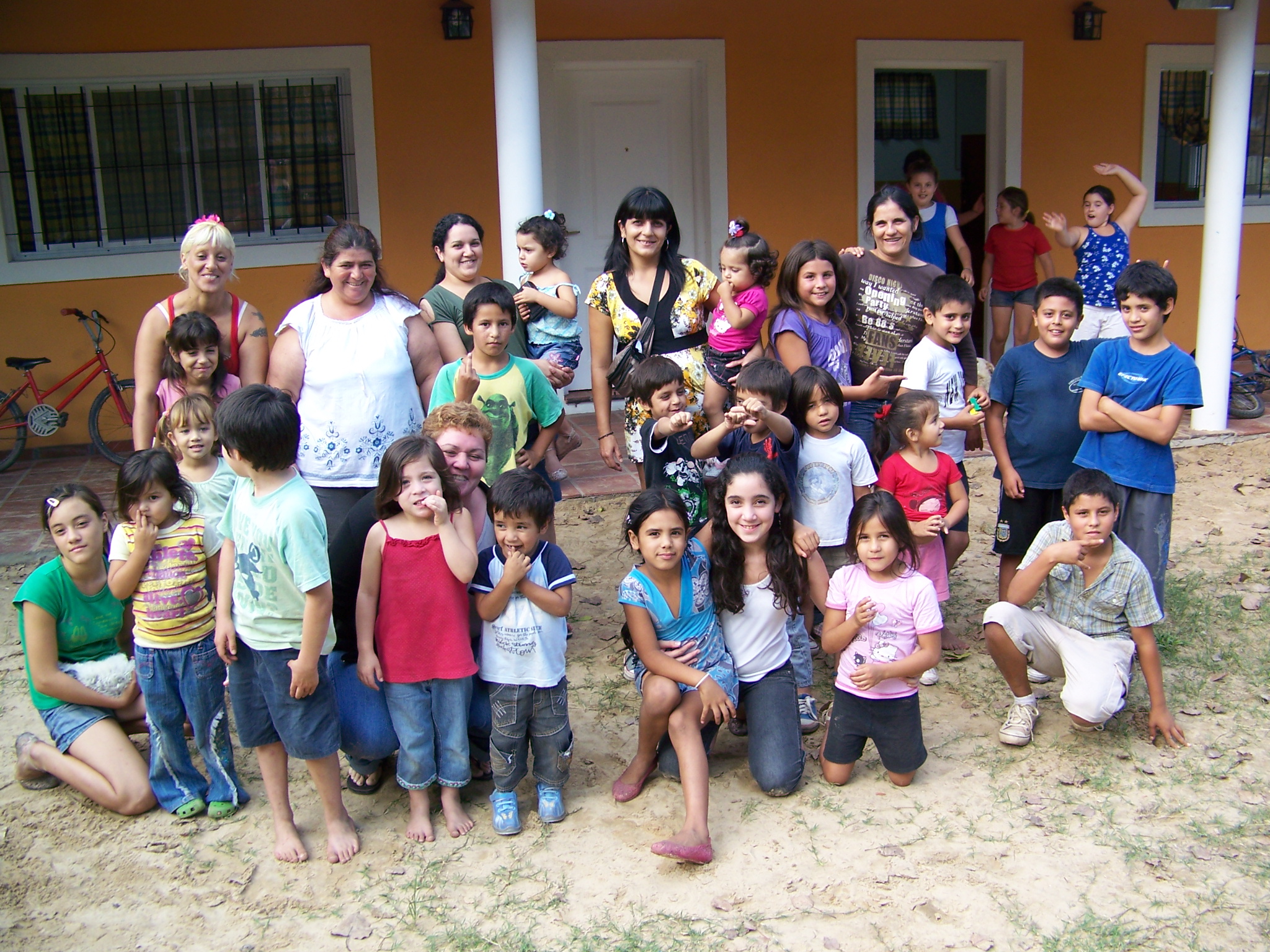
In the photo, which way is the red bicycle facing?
to the viewer's right

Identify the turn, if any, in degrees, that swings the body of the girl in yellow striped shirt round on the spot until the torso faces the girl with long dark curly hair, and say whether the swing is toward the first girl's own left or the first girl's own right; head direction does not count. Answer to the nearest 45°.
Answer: approximately 90° to the first girl's own left

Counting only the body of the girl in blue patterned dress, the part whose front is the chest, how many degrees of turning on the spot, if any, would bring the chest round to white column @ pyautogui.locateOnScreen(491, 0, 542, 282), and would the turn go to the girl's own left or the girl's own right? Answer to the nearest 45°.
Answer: approximately 180°

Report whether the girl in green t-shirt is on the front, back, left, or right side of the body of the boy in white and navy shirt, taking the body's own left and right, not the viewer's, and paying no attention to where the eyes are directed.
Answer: right

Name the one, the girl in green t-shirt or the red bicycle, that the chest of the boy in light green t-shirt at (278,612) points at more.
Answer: the girl in green t-shirt

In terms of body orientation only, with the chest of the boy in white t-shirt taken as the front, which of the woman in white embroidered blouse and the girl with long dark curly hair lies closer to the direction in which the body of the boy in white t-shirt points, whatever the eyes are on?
the girl with long dark curly hair

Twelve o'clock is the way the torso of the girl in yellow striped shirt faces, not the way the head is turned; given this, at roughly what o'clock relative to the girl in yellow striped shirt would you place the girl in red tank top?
The girl in red tank top is roughly at 10 o'clock from the girl in yellow striped shirt.

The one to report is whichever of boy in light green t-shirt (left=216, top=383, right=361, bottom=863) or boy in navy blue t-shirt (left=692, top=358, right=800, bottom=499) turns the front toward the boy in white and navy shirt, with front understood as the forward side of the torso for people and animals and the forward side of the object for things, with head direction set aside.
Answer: the boy in navy blue t-shirt

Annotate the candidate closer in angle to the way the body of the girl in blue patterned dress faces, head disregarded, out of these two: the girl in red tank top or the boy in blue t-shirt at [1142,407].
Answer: the girl in red tank top
